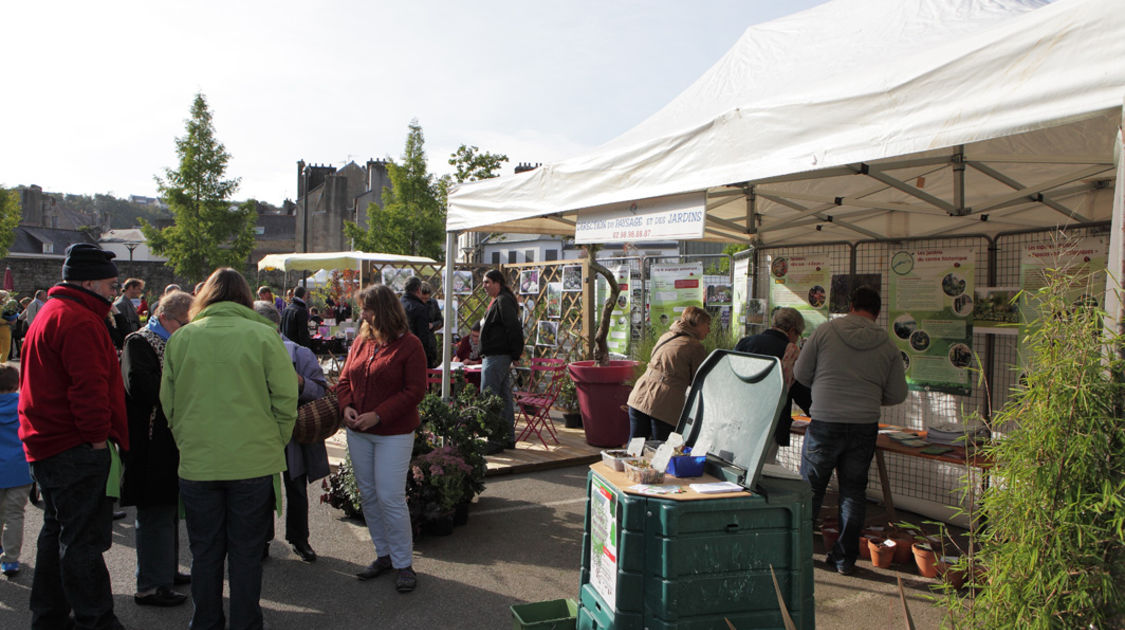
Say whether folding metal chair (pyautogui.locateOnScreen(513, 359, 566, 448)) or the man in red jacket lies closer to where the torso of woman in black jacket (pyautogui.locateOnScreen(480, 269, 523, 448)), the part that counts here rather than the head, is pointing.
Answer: the man in red jacket

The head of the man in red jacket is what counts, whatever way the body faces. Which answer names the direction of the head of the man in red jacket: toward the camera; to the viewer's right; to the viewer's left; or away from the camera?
to the viewer's right

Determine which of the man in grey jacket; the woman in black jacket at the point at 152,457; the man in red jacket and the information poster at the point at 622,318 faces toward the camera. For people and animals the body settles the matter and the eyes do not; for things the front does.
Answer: the information poster

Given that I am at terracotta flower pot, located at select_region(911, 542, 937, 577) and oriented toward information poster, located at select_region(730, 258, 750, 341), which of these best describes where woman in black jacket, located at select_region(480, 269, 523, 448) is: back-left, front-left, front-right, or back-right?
front-left

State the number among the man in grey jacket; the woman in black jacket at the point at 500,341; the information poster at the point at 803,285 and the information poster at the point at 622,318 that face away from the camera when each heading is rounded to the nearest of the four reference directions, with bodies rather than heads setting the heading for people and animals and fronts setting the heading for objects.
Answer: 1

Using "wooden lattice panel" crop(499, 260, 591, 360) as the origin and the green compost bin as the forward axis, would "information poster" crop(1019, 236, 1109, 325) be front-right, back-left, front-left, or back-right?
front-left

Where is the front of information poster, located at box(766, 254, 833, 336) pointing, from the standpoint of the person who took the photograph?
facing the viewer

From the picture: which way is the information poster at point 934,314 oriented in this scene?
toward the camera

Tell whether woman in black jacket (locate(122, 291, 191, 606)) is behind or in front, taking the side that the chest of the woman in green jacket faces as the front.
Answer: in front

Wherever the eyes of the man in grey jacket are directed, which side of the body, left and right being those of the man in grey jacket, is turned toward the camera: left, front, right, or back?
back

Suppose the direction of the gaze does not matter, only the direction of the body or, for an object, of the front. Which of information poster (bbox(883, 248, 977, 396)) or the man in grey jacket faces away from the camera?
the man in grey jacket

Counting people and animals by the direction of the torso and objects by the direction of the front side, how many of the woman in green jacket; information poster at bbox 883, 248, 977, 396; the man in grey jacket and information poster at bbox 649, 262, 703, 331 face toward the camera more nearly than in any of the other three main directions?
2

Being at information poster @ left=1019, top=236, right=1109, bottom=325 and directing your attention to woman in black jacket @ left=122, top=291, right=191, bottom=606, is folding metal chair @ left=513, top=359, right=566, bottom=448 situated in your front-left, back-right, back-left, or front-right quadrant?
front-right

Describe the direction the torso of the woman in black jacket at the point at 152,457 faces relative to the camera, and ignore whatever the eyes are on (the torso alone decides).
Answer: to the viewer's right

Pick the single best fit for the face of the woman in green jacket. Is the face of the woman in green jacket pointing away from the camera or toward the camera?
away from the camera

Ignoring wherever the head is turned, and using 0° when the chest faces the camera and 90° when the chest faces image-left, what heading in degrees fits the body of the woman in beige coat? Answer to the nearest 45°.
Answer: approximately 225°
